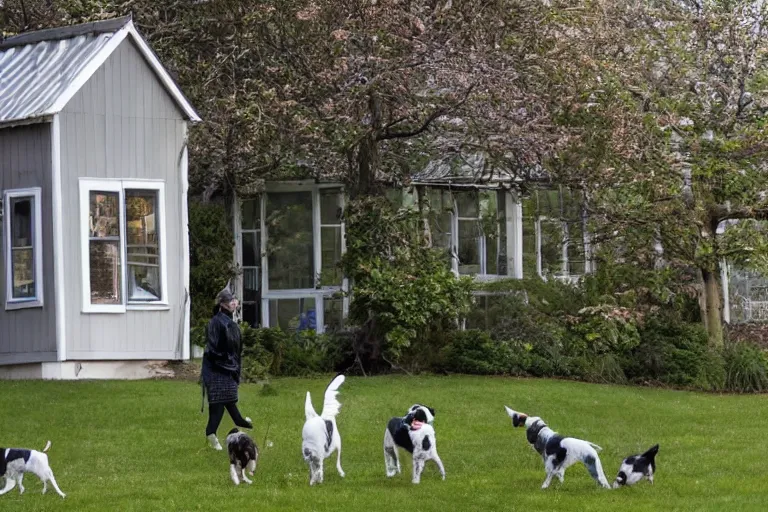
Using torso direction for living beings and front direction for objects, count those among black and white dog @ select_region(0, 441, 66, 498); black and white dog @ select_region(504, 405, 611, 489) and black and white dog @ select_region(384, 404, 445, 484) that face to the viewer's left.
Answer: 2

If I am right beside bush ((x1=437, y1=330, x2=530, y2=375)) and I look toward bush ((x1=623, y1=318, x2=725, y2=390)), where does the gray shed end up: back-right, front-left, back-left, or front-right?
back-right

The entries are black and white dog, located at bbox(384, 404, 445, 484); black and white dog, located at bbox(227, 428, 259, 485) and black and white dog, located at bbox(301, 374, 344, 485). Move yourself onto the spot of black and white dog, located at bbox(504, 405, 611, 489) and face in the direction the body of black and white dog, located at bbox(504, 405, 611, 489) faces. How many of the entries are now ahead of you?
3

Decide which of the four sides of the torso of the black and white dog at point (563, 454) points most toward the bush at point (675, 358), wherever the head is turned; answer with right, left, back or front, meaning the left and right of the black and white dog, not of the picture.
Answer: right

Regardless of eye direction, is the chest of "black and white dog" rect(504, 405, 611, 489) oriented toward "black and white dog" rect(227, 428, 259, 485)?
yes

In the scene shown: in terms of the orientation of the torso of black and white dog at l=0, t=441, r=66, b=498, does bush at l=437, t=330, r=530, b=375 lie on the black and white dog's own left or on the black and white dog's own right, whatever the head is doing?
on the black and white dog's own right

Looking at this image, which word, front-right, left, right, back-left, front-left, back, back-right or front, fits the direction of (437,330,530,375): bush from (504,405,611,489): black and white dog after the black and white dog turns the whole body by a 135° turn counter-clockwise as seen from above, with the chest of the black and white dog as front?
back-left

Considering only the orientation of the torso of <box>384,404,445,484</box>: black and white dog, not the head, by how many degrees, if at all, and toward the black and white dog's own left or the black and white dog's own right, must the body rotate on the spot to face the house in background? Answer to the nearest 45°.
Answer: approximately 135° to the black and white dog's own left

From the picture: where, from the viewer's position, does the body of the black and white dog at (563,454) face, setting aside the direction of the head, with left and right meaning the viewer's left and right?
facing to the left of the viewer

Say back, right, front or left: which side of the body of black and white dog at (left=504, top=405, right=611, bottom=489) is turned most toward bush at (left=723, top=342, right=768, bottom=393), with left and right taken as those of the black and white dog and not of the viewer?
right

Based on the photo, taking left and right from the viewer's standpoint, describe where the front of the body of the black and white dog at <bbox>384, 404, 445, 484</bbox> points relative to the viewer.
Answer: facing the viewer and to the right of the viewer

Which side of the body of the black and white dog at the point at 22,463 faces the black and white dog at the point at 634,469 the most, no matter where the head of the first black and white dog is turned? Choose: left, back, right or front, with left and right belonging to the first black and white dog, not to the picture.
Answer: back

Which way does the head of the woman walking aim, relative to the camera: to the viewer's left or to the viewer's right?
to the viewer's right

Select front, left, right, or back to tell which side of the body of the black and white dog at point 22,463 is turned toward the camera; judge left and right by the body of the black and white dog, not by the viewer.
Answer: left

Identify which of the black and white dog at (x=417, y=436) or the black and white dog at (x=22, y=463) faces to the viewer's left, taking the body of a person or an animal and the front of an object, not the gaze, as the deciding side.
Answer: the black and white dog at (x=22, y=463)

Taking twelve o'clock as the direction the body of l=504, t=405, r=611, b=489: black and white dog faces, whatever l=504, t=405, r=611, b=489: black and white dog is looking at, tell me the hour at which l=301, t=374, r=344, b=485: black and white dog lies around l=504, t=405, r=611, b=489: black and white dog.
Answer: l=301, t=374, r=344, b=485: black and white dog is roughly at 12 o'clock from l=504, t=405, r=611, b=489: black and white dog.
